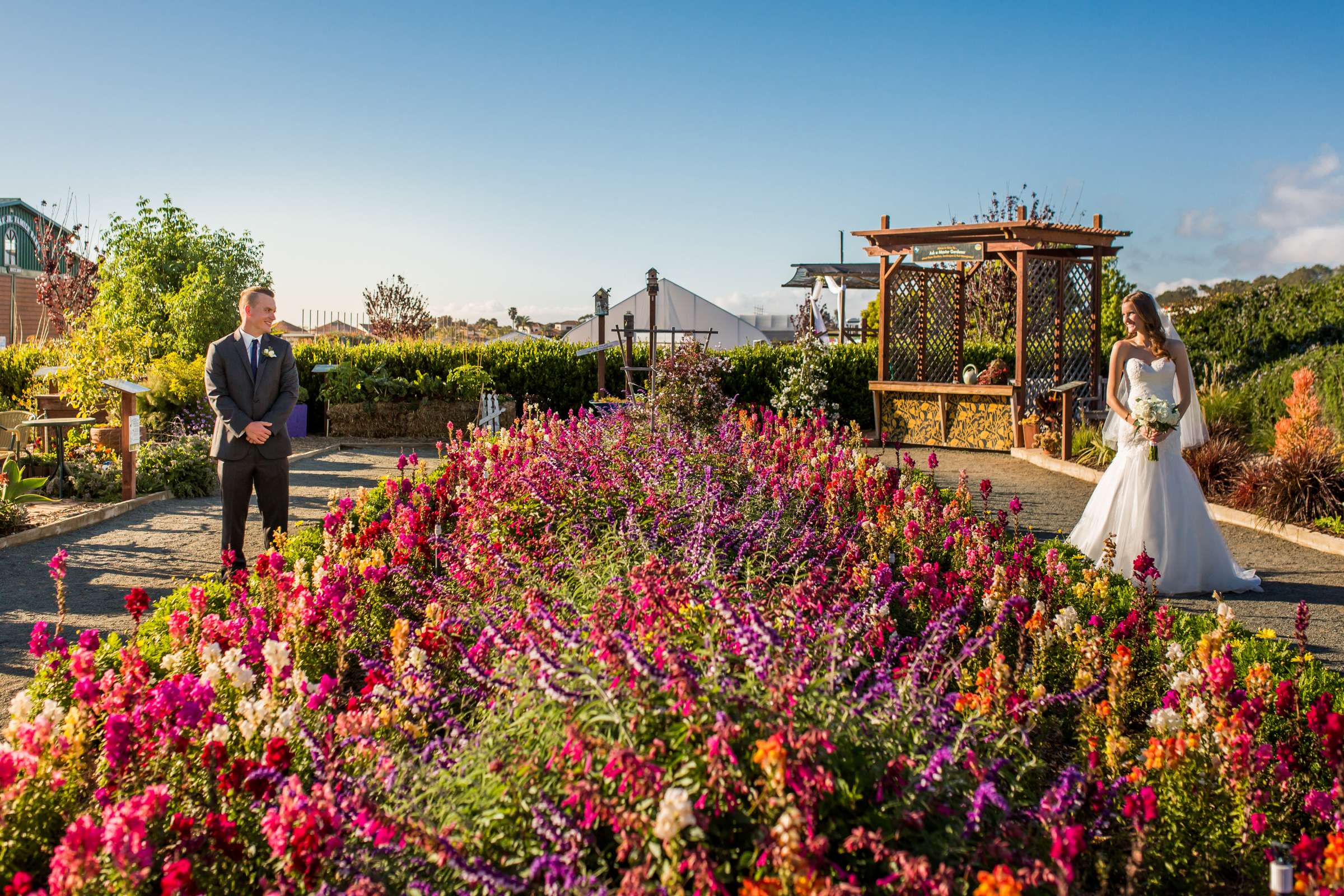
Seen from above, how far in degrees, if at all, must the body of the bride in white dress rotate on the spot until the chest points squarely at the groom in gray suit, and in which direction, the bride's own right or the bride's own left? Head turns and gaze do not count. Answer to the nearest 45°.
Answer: approximately 45° to the bride's own right

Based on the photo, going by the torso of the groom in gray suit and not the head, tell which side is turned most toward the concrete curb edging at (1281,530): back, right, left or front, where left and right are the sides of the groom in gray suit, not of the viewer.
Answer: left

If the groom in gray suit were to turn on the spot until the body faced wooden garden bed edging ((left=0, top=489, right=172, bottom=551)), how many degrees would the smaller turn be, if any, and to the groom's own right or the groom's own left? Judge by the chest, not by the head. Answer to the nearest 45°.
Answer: approximately 135° to the groom's own right

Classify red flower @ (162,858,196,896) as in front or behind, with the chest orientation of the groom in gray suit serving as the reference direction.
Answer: in front

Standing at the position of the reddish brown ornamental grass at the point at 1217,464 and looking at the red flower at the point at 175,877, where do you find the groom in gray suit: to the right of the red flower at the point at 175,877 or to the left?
right

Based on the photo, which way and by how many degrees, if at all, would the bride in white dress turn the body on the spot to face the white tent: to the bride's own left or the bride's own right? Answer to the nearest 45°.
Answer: approximately 135° to the bride's own right

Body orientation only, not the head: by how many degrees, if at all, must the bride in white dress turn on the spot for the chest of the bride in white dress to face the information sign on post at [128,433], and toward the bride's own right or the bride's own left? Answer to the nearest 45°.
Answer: approximately 90° to the bride's own right

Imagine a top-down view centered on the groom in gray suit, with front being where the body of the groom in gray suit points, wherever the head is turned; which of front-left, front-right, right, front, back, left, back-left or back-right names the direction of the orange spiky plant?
left

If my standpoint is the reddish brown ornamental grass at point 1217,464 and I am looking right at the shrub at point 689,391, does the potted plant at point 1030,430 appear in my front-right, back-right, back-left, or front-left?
front-right

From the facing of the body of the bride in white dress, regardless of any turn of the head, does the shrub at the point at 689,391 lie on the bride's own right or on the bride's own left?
on the bride's own right

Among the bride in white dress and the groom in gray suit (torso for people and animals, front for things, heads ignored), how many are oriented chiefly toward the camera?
2

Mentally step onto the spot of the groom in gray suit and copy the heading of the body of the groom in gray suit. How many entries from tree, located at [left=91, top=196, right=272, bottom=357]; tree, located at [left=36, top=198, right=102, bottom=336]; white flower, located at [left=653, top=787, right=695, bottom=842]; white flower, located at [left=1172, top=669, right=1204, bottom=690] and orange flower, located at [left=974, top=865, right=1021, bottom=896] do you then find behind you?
2

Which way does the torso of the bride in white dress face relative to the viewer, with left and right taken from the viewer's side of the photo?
facing the viewer

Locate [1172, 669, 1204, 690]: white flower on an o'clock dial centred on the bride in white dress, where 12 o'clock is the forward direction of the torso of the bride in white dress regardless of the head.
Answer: The white flower is roughly at 12 o'clock from the bride in white dress.

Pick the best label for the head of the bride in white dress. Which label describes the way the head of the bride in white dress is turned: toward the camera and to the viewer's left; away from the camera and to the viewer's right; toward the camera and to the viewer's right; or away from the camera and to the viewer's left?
toward the camera and to the viewer's left

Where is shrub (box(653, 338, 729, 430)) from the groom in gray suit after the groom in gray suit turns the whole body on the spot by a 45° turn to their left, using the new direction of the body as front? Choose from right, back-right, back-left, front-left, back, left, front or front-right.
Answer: left

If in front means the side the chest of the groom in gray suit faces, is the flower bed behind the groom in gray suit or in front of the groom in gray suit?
in front
